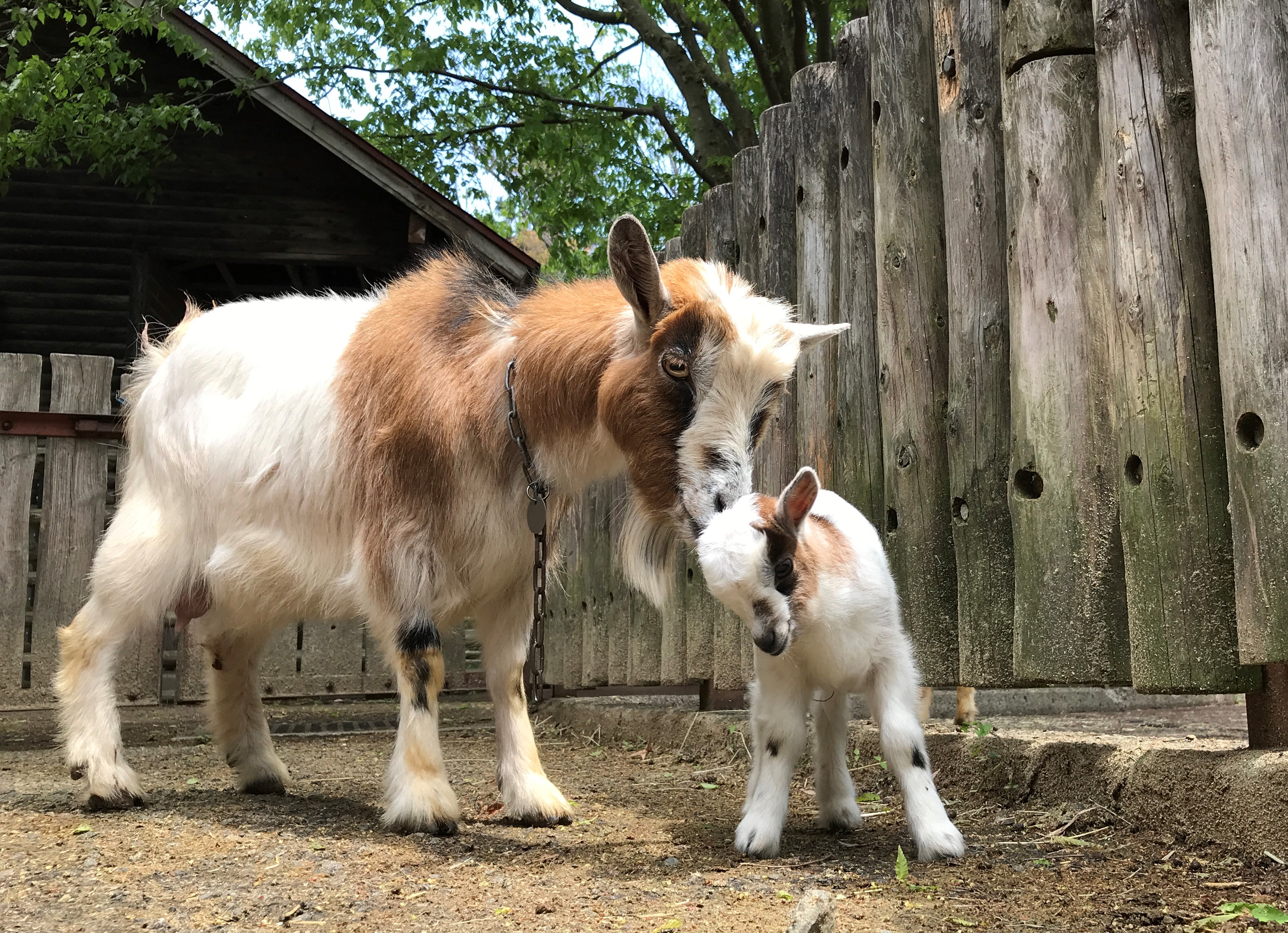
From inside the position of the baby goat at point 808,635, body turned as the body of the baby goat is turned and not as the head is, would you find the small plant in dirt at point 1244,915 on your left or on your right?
on your left

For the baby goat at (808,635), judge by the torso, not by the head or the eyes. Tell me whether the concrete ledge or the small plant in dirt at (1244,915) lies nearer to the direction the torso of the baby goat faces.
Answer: the small plant in dirt
